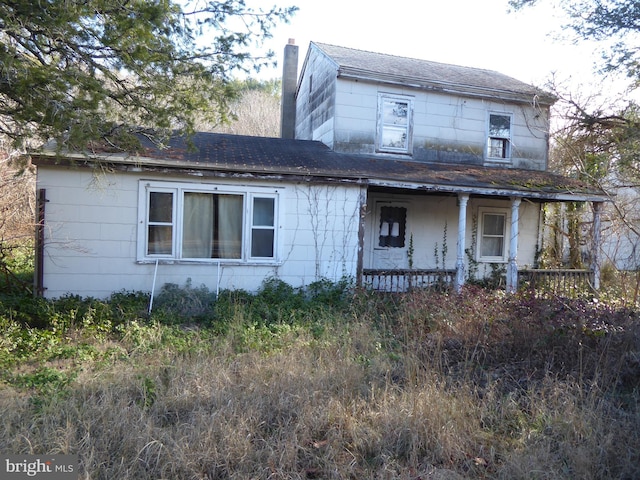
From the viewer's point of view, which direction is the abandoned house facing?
toward the camera
